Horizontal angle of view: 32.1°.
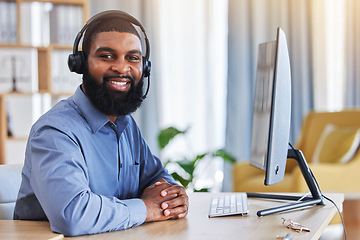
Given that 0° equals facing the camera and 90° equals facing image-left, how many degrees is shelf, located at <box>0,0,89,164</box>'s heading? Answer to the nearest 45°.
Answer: approximately 0°

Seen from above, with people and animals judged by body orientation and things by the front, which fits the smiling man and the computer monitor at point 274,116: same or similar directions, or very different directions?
very different directions

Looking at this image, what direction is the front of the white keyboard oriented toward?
to the viewer's left

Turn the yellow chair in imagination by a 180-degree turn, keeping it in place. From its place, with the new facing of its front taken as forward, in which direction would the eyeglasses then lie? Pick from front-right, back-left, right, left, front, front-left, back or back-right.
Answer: back-right

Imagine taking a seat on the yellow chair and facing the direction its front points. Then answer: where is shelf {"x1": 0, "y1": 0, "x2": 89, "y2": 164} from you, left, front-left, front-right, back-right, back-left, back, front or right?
front-right

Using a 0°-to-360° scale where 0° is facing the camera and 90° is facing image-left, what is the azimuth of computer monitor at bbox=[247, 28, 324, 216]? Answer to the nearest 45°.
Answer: approximately 90°

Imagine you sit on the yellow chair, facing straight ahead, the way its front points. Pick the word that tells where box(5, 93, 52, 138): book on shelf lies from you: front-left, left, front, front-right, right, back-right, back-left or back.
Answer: front-right

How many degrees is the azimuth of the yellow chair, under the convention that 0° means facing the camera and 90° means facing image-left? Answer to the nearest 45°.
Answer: approximately 45°

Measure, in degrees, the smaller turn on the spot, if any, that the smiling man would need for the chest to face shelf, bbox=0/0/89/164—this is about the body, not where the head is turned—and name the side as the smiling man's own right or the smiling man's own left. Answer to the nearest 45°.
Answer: approximately 135° to the smiling man's own left

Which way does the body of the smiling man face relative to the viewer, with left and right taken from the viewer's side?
facing the viewer and to the right of the viewer

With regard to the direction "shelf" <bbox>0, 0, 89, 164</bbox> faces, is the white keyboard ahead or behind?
ahead

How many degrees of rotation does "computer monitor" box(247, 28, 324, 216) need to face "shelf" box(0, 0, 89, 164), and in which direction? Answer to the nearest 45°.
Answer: approximately 45° to its right
